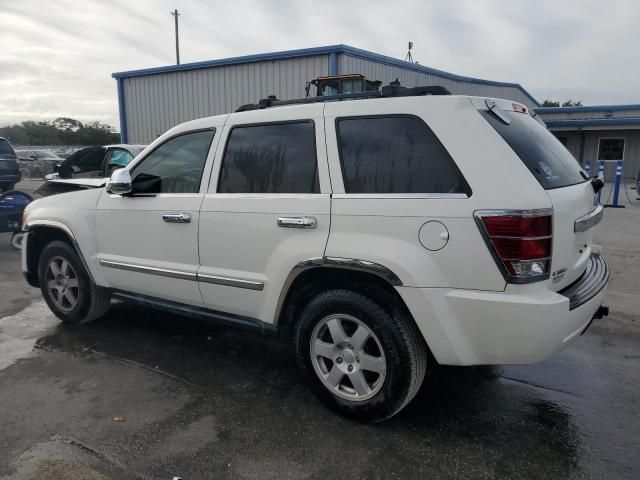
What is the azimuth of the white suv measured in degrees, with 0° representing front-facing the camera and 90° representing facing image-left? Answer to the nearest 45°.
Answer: approximately 135°

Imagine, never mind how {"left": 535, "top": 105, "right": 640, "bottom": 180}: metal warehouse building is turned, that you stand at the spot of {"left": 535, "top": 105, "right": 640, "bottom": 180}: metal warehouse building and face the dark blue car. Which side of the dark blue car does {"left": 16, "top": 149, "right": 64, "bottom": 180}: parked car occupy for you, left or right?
right

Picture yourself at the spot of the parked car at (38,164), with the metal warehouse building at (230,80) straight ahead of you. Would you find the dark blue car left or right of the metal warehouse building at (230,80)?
right

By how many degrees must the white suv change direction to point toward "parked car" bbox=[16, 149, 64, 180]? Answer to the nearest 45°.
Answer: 0° — it already faces it
